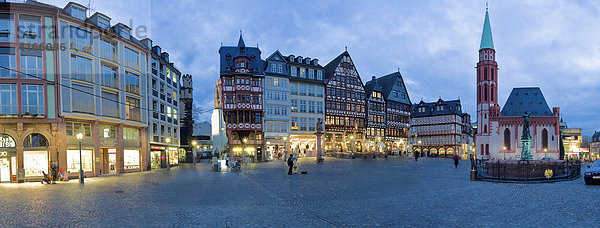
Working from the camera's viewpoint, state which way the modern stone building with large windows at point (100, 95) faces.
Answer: facing the viewer and to the right of the viewer
